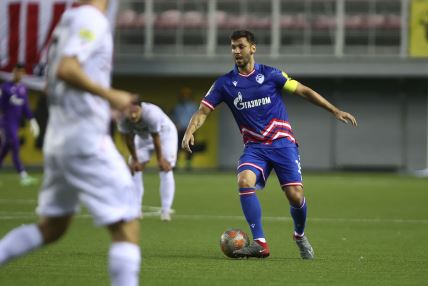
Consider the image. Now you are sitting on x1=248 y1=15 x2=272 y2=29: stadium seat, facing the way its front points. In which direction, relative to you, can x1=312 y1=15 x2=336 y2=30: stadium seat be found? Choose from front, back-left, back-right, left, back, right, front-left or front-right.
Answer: left

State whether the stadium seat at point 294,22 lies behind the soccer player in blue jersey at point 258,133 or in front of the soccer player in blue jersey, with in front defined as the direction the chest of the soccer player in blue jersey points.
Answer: behind

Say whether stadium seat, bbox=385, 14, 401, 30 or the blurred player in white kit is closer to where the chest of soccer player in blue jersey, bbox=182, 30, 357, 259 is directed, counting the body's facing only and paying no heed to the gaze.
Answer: the blurred player in white kit

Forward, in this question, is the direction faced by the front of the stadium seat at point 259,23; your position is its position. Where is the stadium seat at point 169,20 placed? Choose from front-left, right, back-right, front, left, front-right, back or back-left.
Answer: right

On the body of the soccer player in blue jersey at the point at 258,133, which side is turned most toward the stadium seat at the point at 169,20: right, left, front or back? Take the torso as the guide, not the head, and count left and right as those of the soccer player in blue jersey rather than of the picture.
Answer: back

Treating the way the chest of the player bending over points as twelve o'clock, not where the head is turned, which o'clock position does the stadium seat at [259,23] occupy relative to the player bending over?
The stadium seat is roughly at 5 o'clock from the player bending over.

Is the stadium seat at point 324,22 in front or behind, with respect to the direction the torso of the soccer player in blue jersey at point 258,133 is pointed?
behind
